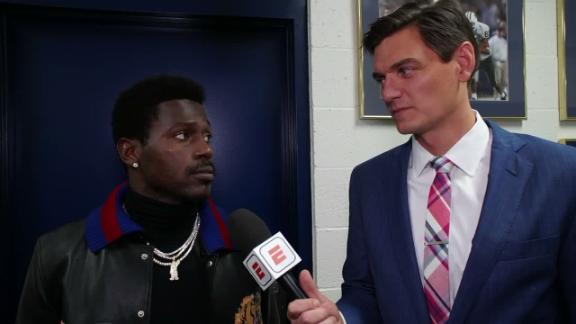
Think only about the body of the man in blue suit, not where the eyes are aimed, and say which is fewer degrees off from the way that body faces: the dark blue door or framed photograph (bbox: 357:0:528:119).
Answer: the dark blue door

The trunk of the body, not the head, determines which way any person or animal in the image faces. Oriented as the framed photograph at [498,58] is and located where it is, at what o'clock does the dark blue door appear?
The dark blue door is roughly at 2 o'clock from the framed photograph.

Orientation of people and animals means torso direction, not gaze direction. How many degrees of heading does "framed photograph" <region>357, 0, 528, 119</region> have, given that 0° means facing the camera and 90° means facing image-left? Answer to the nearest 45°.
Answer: approximately 0°

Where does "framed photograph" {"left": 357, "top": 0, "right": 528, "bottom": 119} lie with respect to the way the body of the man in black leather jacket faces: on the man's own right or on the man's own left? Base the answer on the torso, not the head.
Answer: on the man's own left

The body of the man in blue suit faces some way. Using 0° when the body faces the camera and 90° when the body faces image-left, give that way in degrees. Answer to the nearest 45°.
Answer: approximately 45°

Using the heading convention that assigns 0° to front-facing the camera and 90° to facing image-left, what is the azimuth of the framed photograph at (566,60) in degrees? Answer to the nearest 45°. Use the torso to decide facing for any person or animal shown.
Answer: approximately 0°

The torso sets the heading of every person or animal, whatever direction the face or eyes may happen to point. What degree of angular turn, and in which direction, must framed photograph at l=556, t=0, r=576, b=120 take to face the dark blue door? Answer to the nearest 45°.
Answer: approximately 45° to its right
